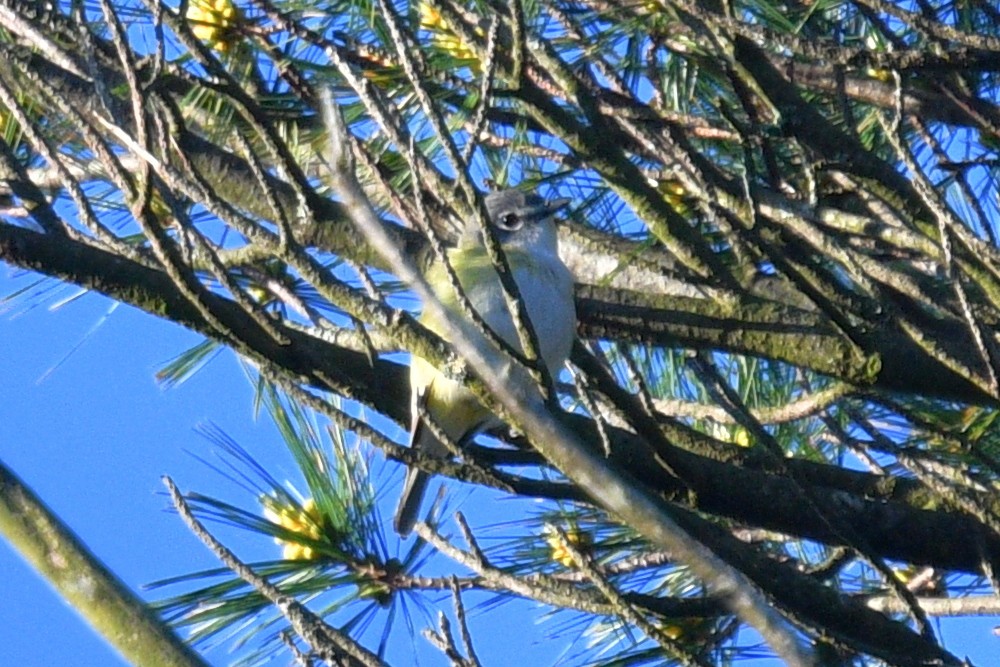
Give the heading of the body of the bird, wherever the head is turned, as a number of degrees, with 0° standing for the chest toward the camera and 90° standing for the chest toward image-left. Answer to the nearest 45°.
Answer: approximately 270°
